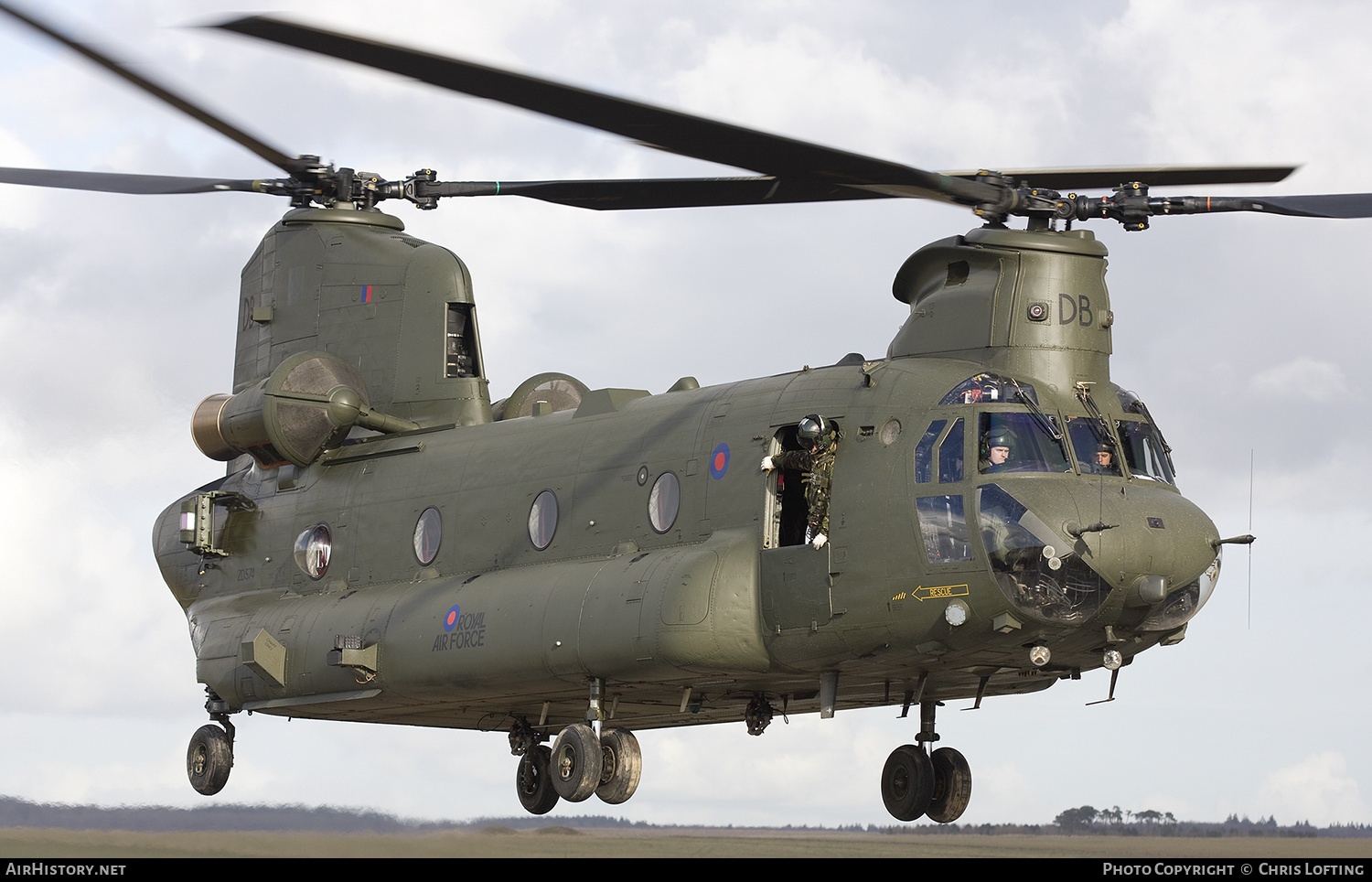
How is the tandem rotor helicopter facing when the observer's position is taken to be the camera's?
facing the viewer and to the right of the viewer

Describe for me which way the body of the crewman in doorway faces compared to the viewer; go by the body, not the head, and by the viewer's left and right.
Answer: facing the viewer and to the left of the viewer
